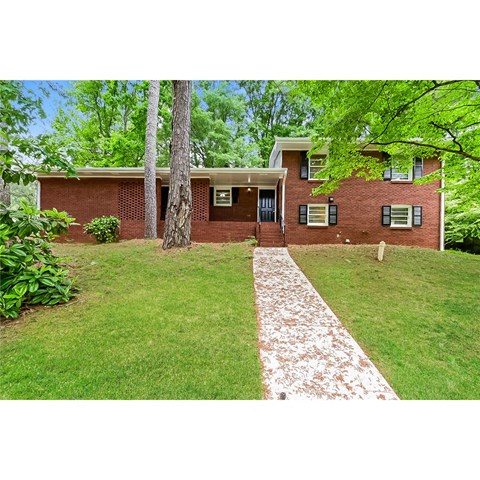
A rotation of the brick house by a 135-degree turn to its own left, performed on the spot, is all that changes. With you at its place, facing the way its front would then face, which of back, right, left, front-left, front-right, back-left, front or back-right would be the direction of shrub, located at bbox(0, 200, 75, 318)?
back

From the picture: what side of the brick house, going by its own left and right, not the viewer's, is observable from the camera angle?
front

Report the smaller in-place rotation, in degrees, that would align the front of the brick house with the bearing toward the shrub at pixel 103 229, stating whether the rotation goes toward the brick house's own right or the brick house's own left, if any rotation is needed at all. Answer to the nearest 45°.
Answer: approximately 90° to the brick house's own right
